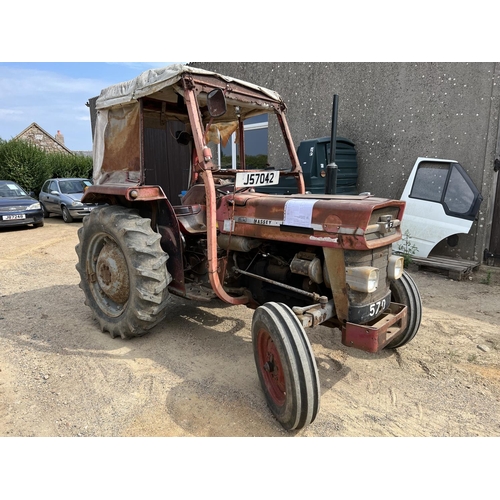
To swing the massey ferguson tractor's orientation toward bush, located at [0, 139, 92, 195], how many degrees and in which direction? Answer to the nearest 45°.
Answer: approximately 180°

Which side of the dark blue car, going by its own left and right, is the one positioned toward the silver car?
left

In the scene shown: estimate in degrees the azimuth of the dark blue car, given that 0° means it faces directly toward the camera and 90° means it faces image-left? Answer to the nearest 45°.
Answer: approximately 315°

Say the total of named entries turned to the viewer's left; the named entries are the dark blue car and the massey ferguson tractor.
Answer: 0

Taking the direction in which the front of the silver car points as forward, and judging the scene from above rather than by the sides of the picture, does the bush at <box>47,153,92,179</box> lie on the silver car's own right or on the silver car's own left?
on the silver car's own left

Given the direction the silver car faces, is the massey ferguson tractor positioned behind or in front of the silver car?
in front

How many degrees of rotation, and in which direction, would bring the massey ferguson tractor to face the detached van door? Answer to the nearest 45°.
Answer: approximately 90° to its left

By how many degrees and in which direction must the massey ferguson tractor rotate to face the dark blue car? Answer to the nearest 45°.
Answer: approximately 180°

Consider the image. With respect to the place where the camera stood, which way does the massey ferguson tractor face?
facing the viewer and to the right of the viewer

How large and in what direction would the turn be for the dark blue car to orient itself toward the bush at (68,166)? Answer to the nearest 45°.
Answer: approximately 135° to its left

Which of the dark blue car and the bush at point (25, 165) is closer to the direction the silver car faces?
the dark blue car
